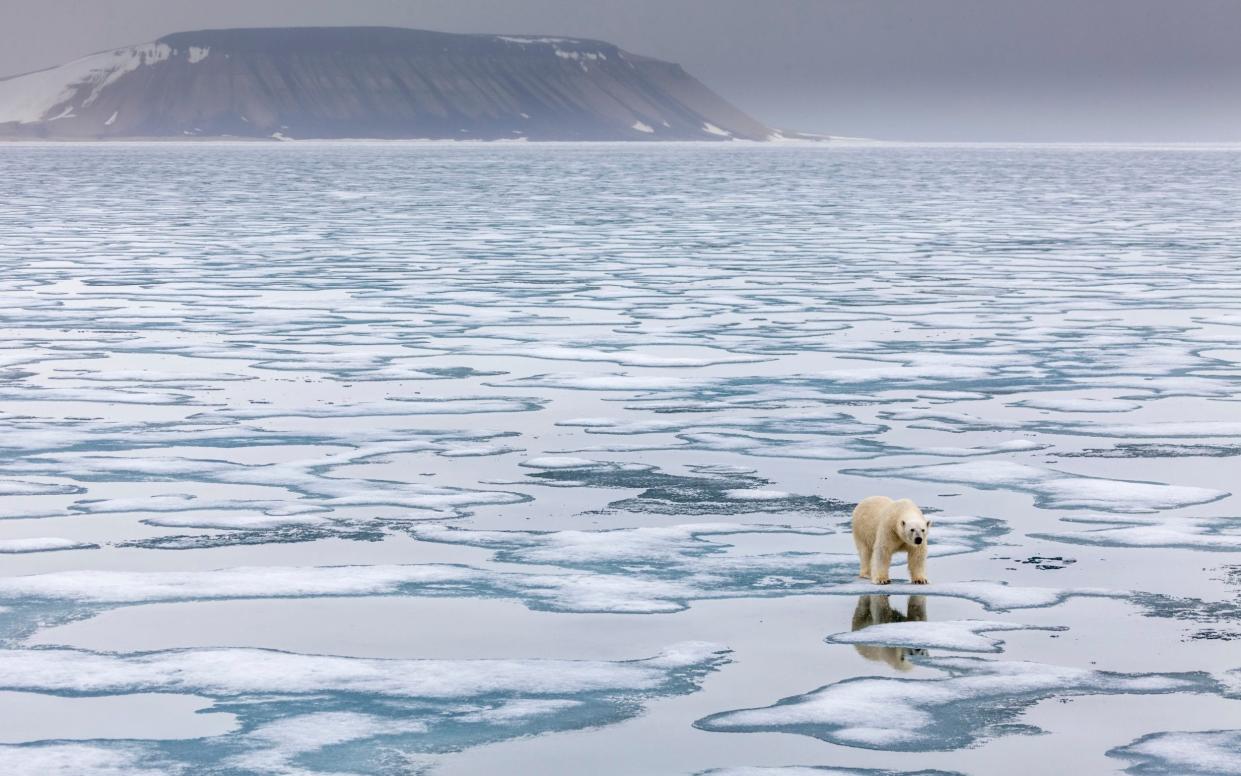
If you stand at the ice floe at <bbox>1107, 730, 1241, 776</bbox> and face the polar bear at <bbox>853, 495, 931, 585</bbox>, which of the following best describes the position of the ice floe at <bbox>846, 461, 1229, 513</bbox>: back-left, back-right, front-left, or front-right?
front-right

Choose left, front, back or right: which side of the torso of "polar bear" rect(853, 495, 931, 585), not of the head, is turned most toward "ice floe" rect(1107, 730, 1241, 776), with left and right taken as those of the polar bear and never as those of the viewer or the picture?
front

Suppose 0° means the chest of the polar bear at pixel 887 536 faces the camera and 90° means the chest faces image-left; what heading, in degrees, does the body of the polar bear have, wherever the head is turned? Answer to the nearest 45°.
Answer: approximately 315°

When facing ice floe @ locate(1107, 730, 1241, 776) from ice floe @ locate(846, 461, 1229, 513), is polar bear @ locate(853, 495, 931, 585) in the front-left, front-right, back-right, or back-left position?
front-right

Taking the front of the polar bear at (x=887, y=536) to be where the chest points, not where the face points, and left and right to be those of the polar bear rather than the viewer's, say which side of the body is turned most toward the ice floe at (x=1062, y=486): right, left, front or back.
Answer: left

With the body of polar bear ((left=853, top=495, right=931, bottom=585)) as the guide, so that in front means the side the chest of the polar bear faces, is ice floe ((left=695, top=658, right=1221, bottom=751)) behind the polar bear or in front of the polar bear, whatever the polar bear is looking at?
in front
